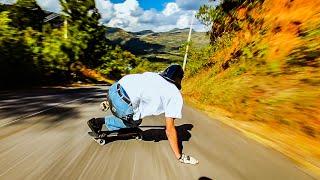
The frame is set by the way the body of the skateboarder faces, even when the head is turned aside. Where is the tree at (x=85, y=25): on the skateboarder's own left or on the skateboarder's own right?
on the skateboarder's own left

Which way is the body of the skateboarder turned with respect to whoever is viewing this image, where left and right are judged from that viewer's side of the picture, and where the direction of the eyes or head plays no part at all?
facing away from the viewer and to the right of the viewer

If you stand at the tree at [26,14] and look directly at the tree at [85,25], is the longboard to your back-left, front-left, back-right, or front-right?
front-right

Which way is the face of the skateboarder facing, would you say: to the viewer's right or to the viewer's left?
to the viewer's right
